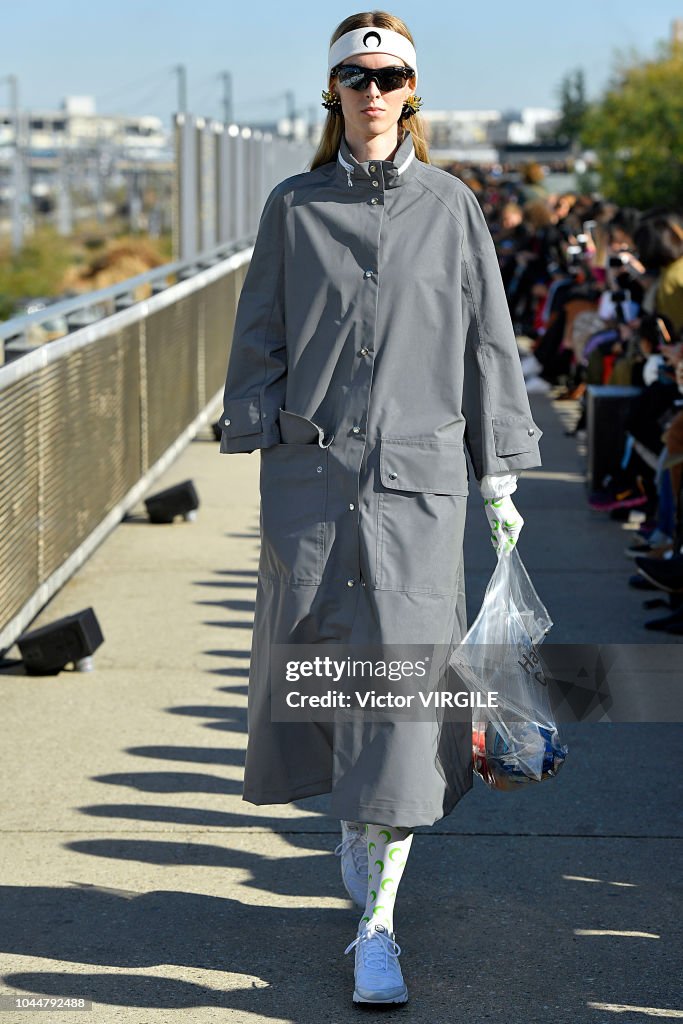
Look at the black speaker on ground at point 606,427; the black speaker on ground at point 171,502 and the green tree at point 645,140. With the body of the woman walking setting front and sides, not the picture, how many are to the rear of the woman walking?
3

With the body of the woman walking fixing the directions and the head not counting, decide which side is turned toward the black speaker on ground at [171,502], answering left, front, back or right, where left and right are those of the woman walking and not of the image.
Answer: back

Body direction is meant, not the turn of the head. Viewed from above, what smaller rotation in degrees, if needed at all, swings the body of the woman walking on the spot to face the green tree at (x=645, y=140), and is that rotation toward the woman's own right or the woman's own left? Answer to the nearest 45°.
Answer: approximately 180°

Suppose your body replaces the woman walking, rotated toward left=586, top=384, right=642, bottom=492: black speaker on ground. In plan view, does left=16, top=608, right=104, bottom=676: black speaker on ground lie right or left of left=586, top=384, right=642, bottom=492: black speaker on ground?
left

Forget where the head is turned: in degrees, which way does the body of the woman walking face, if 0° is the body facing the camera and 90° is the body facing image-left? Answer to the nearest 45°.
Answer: approximately 0°

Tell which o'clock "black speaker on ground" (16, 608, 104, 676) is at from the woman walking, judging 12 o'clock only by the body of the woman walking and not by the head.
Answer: The black speaker on ground is roughly at 5 o'clock from the woman walking.

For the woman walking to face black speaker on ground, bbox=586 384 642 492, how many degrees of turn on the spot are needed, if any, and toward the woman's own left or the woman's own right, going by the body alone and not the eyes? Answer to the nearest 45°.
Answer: approximately 180°

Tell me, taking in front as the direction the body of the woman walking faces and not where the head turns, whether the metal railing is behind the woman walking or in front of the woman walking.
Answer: behind
